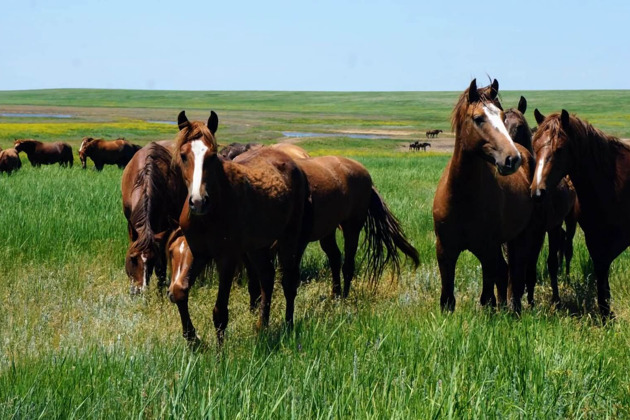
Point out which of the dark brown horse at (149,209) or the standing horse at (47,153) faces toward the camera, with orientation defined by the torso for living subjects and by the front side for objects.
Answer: the dark brown horse

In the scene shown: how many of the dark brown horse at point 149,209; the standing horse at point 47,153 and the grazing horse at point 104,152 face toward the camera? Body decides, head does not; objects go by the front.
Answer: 1

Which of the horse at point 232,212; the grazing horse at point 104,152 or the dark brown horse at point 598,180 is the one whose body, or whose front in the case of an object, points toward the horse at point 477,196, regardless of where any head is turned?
the dark brown horse

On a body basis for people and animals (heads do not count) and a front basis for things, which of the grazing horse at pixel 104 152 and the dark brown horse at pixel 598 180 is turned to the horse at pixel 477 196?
the dark brown horse

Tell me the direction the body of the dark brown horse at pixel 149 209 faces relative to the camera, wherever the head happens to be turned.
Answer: toward the camera

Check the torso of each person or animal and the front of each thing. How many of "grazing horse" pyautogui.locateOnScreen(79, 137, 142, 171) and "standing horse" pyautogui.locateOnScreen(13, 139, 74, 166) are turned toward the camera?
0

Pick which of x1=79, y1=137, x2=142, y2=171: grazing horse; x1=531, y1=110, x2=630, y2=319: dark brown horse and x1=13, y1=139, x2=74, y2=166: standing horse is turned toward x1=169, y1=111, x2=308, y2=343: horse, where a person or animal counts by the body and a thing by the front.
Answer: the dark brown horse

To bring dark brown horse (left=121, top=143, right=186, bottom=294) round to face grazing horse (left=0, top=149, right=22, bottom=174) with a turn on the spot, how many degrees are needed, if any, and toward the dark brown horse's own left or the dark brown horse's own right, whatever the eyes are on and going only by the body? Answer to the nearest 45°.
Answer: approximately 180°

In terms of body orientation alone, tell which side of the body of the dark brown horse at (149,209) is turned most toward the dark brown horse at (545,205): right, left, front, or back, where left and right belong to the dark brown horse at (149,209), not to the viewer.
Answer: left

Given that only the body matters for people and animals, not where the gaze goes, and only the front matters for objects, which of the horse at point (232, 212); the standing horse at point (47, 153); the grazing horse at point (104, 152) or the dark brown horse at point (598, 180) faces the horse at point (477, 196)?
the dark brown horse

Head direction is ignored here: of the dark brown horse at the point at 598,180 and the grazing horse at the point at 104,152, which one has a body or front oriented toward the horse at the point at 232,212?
the dark brown horse

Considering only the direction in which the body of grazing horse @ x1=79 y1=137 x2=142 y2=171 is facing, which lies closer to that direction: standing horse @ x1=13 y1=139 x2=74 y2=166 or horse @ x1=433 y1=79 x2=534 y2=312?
the standing horse
